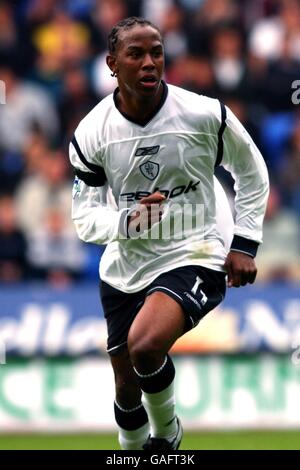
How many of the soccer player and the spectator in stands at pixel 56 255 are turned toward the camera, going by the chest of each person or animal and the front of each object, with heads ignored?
2

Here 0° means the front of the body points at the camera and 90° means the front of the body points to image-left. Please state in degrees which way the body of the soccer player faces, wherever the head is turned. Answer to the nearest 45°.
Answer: approximately 0°

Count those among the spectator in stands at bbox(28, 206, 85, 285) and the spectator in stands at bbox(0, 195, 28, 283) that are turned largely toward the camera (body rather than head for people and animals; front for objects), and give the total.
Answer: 2
